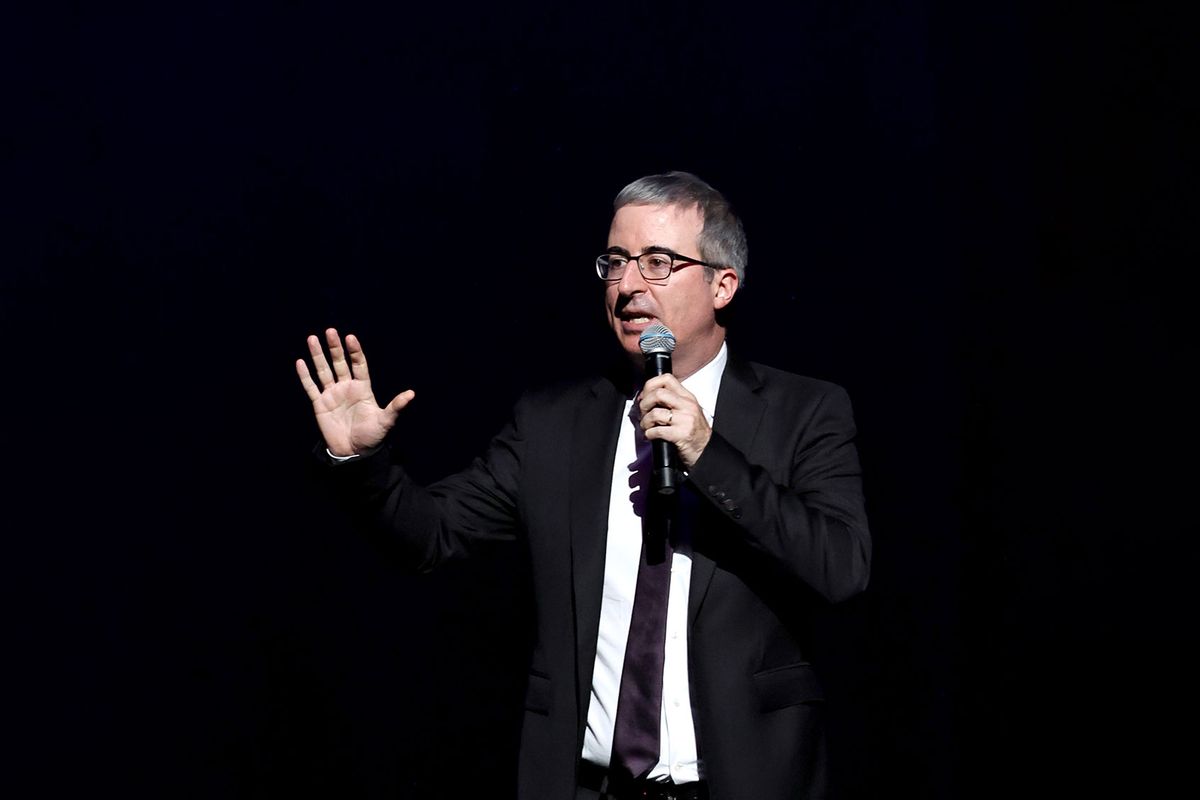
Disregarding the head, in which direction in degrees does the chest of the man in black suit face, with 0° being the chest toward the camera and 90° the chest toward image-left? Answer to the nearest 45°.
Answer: approximately 45°
